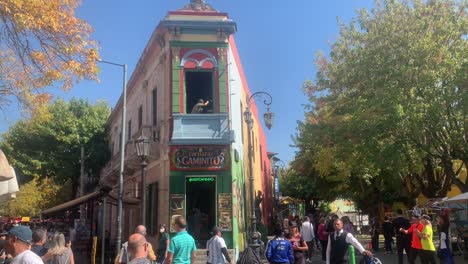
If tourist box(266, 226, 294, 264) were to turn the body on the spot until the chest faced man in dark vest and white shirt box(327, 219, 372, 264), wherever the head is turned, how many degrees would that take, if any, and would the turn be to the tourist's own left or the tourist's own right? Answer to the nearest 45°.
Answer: approximately 45° to the tourist's own right

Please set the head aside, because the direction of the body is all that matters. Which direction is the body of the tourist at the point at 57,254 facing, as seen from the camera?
away from the camera

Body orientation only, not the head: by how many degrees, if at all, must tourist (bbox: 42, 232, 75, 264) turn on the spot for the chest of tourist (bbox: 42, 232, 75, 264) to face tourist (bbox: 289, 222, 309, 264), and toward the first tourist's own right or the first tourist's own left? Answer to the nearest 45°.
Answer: approximately 90° to the first tourist's own right

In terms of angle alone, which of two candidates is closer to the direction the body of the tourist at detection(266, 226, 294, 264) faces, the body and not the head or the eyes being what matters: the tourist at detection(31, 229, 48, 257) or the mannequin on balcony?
the mannequin on balcony

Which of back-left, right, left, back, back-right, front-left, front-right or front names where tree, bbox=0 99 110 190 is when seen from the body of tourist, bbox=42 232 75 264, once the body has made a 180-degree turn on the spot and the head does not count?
back

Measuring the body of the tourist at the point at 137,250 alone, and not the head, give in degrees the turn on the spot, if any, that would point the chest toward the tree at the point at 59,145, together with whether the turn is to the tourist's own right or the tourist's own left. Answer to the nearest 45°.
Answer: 0° — they already face it

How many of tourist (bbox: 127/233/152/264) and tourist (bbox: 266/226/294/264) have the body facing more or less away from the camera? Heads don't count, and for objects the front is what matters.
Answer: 2

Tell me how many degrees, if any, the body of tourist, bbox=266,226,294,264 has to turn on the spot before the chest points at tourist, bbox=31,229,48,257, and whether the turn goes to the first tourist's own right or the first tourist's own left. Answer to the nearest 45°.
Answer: approximately 135° to the first tourist's own left

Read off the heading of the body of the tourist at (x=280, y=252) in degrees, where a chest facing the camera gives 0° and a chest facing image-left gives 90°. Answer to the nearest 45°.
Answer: approximately 180°

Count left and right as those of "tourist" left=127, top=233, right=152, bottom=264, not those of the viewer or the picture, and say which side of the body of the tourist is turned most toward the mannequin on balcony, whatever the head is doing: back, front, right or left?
front

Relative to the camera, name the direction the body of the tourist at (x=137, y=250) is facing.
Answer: away from the camera

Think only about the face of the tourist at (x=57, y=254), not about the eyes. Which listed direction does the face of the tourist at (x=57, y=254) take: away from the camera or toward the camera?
away from the camera

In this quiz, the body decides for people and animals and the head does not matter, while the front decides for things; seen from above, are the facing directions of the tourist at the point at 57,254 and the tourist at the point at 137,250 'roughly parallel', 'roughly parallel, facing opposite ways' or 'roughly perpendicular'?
roughly parallel

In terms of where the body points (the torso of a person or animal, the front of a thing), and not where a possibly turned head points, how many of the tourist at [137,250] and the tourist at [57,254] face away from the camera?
2

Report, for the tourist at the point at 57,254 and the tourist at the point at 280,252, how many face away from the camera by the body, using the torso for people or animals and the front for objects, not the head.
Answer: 2
